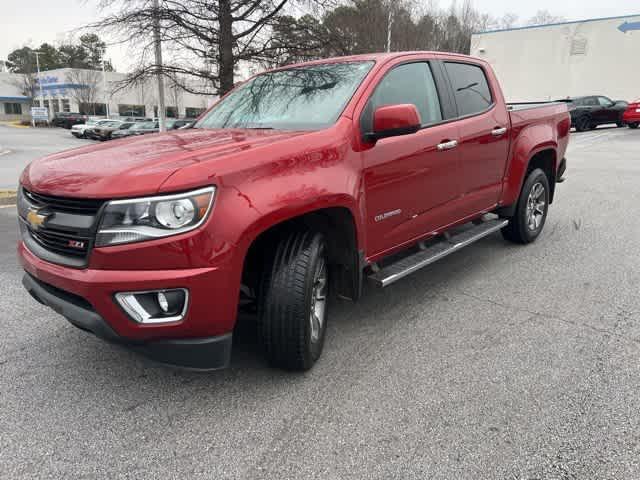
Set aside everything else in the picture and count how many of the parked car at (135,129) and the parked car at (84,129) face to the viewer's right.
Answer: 0

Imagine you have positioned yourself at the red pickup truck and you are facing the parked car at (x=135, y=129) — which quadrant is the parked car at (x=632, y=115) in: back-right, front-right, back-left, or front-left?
front-right

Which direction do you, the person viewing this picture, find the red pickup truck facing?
facing the viewer and to the left of the viewer

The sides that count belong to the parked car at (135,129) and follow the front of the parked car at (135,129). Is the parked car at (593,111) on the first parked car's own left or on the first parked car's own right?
on the first parked car's own left

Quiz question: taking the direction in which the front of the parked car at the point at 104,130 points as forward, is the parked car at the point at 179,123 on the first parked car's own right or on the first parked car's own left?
on the first parked car's own left

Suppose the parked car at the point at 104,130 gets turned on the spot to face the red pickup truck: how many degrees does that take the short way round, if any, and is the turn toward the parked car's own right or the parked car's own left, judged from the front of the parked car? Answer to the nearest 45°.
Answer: approximately 45° to the parked car's own left

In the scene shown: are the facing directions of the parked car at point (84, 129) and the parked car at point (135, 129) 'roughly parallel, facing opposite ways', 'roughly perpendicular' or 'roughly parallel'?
roughly parallel

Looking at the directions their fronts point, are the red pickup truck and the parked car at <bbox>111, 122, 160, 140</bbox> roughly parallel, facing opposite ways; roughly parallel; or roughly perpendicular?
roughly parallel

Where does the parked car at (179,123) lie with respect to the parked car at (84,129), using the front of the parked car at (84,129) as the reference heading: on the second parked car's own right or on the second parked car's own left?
on the second parked car's own left

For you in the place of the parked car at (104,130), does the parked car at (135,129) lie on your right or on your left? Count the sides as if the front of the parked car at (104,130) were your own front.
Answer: on your left

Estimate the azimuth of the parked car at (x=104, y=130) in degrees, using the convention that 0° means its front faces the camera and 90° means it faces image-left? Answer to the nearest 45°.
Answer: approximately 45°

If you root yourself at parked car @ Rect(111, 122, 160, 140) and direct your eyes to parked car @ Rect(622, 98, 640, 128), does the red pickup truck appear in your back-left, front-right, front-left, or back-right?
front-right

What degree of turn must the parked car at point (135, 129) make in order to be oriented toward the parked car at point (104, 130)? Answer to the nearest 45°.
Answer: approximately 90° to its right

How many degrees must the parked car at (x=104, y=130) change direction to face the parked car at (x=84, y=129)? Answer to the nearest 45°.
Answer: approximately 90° to its right
